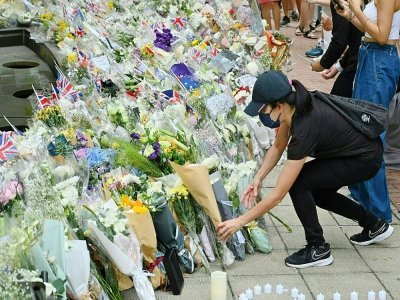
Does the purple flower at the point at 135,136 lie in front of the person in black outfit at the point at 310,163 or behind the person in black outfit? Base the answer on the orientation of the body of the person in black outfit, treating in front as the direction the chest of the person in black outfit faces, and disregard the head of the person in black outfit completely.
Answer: in front

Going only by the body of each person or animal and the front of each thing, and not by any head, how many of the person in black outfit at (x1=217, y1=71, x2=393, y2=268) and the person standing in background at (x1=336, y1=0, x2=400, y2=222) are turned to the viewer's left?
2

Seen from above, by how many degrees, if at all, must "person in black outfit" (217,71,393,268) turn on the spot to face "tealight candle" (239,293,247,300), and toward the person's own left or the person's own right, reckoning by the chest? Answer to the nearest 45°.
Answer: approximately 45° to the person's own left

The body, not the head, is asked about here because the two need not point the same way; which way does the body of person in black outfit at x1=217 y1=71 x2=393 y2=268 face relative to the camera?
to the viewer's left

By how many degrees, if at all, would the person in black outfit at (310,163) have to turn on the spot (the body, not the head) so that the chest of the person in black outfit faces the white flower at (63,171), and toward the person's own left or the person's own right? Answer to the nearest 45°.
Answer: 0° — they already face it

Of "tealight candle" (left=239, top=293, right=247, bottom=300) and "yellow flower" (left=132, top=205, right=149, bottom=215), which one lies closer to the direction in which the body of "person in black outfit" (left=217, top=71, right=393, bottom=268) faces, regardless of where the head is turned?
the yellow flower

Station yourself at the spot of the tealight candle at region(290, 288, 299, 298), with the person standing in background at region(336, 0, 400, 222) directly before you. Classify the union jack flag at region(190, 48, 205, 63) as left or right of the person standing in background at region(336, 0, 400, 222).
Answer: left

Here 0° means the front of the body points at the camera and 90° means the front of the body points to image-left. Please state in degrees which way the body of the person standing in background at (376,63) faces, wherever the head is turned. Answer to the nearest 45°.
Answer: approximately 90°

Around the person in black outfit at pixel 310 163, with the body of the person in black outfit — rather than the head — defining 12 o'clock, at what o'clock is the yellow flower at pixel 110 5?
The yellow flower is roughly at 2 o'clock from the person in black outfit.

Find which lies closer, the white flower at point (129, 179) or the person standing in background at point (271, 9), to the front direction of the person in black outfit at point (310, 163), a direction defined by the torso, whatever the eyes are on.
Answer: the white flower

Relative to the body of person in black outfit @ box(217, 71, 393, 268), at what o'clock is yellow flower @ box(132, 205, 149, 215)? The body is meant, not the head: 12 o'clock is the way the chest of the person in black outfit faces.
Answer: The yellow flower is roughly at 11 o'clock from the person in black outfit.

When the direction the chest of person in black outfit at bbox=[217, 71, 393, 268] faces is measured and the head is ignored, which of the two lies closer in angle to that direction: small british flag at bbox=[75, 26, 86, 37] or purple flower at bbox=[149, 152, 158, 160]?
the purple flower

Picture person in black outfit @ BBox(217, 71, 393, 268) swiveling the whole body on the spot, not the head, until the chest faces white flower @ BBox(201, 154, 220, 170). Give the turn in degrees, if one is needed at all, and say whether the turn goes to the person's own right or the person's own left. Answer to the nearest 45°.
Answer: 0° — they already face it
